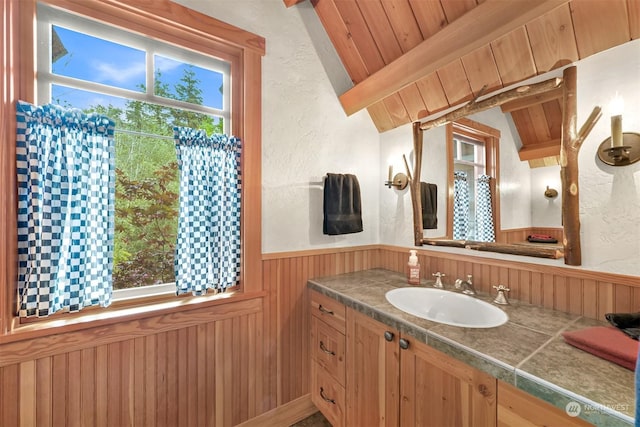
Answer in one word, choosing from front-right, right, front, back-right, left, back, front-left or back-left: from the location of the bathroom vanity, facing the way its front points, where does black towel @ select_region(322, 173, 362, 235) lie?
right

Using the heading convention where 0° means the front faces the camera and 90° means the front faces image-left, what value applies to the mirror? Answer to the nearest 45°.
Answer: approximately 45°

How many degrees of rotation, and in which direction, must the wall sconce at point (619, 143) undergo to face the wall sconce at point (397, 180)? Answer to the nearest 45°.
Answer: approximately 45° to its right

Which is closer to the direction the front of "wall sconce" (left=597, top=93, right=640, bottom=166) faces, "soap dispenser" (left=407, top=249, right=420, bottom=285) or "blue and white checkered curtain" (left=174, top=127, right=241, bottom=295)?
the blue and white checkered curtain

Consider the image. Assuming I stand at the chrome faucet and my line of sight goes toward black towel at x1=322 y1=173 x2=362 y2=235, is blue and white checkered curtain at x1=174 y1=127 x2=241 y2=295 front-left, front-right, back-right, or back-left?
front-left

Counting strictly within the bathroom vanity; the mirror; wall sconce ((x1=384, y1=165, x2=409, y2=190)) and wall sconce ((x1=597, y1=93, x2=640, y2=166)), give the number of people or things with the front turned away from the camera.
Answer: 0

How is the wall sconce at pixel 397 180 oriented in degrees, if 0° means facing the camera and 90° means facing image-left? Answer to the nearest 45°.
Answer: approximately 45°

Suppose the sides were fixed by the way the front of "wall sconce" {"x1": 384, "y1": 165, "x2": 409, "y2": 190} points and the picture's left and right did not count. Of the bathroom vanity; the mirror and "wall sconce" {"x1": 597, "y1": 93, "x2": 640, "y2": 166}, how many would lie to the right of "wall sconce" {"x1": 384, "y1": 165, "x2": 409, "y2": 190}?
0

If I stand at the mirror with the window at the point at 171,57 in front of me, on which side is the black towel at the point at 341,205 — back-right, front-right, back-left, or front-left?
front-right

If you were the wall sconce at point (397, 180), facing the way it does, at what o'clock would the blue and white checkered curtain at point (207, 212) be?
The blue and white checkered curtain is roughly at 12 o'clock from the wall sconce.

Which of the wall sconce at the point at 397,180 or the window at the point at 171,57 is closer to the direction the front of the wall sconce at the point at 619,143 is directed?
the window

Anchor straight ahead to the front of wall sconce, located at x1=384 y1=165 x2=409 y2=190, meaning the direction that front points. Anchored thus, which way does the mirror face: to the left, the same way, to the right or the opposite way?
the same way

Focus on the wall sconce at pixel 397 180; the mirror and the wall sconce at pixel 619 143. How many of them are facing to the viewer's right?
0

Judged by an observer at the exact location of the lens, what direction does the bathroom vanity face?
facing the viewer and to the left of the viewer

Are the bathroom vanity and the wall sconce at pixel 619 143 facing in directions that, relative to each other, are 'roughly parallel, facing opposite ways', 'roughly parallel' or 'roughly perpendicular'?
roughly parallel
